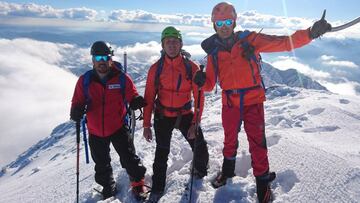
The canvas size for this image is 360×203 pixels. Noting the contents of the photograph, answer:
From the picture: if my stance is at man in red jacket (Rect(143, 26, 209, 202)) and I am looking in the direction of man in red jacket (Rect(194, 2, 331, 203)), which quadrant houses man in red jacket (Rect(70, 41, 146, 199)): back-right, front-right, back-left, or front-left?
back-right

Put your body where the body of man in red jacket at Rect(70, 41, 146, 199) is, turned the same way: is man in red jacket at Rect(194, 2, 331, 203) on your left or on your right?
on your left

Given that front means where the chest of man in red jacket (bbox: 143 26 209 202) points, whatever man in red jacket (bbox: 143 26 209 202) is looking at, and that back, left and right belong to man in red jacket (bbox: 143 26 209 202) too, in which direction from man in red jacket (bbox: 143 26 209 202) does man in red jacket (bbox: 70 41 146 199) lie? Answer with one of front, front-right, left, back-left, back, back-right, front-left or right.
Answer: right

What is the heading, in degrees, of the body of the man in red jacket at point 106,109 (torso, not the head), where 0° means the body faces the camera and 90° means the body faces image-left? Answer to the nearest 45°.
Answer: approximately 0°

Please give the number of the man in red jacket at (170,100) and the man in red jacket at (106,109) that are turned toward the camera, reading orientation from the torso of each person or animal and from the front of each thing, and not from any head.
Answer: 2

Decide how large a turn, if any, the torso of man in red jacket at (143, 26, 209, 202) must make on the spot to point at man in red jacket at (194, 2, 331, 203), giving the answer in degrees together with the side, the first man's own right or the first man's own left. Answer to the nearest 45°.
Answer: approximately 45° to the first man's own left

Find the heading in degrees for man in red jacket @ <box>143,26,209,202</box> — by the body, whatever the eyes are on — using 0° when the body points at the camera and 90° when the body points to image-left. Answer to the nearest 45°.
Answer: approximately 0°

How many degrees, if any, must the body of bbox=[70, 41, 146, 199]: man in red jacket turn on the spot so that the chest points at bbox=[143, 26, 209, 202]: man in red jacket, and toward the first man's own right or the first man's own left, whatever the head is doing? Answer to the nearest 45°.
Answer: approximately 90° to the first man's own left

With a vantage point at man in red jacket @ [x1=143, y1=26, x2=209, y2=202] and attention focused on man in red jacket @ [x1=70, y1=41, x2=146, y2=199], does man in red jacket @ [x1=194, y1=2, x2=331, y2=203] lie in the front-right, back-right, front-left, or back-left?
back-left
